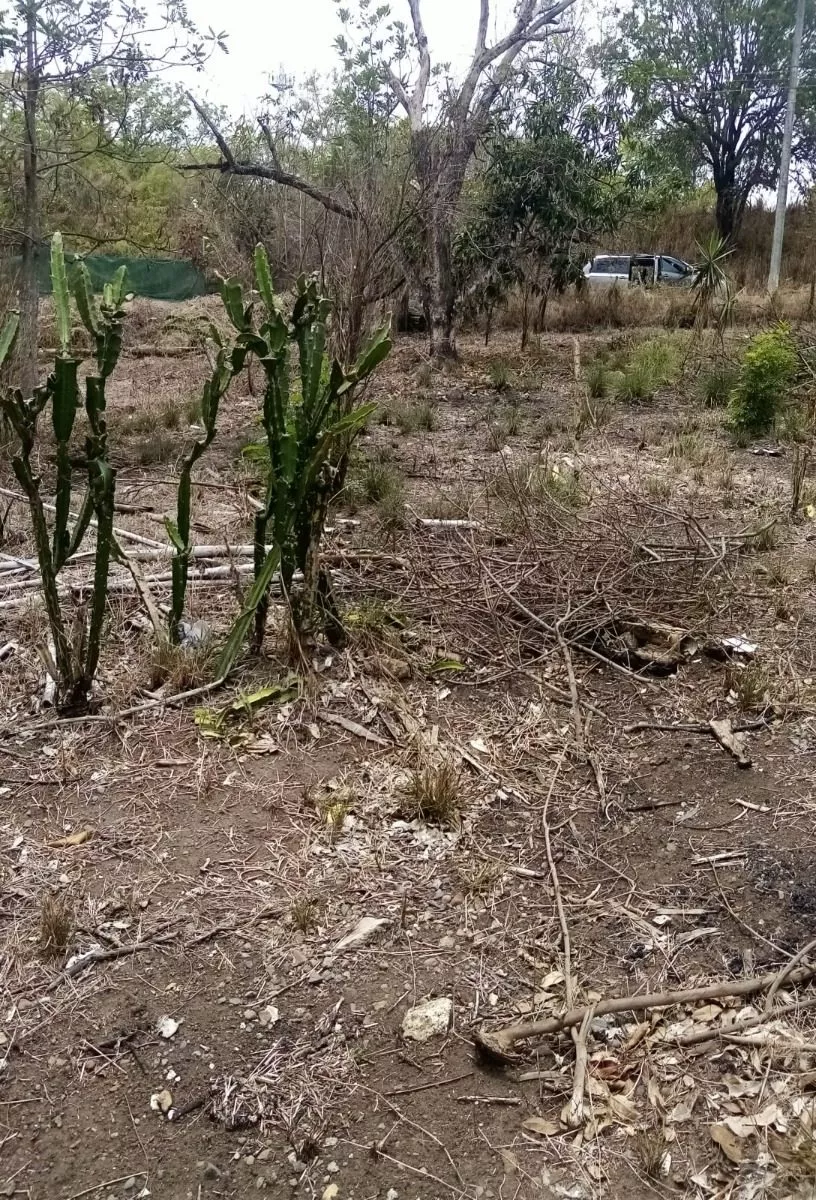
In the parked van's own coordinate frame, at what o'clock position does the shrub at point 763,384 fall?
The shrub is roughly at 3 o'clock from the parked van.

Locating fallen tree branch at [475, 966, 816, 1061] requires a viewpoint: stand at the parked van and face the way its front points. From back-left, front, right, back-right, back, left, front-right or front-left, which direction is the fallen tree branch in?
right

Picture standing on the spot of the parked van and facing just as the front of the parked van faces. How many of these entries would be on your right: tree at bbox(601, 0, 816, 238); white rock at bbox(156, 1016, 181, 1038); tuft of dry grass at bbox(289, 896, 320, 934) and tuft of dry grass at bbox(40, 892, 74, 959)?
3

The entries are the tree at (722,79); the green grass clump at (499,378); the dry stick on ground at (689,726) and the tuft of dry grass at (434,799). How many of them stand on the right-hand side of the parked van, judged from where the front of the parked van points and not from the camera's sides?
3

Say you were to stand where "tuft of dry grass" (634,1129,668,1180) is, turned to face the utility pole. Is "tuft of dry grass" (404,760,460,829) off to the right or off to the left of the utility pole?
left

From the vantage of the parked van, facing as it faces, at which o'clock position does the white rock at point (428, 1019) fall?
The white rock is roughly at 3 o'clock from the parked van.

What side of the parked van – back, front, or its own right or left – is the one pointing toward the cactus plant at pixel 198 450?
right

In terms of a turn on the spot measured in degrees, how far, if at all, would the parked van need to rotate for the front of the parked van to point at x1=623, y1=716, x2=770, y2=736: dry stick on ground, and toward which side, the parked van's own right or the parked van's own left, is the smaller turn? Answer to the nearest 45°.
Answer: approximately 90° to the parked van's own right

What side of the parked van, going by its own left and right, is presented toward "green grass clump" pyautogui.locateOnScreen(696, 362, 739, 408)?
right

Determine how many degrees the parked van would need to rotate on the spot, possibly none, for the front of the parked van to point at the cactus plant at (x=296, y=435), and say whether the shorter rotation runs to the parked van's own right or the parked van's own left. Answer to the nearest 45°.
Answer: approximately 90° to the parked van's own right

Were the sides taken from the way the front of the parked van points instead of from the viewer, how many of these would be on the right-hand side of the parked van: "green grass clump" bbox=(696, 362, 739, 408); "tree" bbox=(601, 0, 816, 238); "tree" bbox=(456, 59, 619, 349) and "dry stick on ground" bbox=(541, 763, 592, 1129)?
3

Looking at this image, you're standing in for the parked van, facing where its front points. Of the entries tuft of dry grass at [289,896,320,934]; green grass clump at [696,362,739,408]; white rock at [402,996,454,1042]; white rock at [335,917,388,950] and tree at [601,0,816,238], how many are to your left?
1

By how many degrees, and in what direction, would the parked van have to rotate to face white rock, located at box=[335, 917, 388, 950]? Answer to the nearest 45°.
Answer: approximately 90° to its right

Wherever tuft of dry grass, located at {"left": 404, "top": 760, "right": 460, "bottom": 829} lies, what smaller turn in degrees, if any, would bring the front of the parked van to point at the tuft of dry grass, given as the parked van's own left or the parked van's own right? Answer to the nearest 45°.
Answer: approximately 90° to the parked van's own right

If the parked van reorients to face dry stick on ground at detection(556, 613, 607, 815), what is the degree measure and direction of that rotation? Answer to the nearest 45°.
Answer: approximately 90° to its right

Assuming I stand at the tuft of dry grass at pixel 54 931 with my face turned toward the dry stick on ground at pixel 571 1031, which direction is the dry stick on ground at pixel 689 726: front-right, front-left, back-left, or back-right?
front-left

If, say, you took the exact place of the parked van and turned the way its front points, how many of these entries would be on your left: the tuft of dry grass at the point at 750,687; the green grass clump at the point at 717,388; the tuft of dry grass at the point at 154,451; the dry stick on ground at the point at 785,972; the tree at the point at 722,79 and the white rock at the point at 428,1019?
1

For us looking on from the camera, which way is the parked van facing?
facing to the right of the viewer
